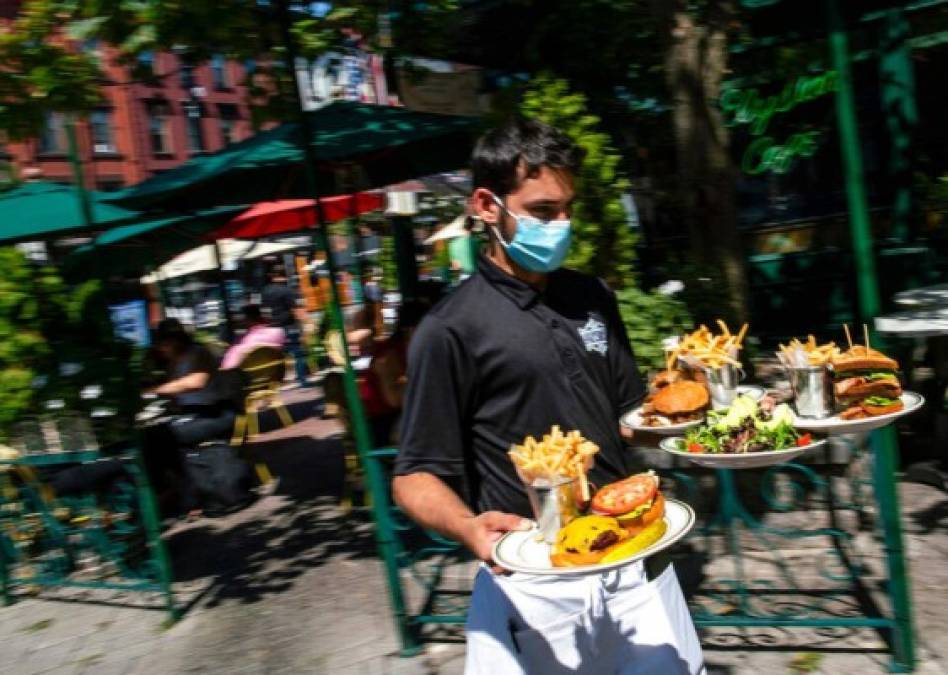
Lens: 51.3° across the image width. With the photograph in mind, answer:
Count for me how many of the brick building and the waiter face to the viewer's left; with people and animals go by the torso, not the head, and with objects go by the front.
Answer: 0

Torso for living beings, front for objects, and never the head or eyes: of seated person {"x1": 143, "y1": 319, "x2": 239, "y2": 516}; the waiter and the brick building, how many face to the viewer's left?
1

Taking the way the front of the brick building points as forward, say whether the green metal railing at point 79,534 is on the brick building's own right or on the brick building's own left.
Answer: on the brick building's own right

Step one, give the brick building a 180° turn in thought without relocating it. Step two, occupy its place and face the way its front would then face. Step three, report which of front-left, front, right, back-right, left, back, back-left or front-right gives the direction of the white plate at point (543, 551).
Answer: back-left

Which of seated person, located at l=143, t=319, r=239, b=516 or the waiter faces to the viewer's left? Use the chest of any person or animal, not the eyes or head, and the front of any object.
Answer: the seated person

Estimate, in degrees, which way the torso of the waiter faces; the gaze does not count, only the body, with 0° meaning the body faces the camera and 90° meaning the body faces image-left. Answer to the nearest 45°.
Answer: approximately 315°

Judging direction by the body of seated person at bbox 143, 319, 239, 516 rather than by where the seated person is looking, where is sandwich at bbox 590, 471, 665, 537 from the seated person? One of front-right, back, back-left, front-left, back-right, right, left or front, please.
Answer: left

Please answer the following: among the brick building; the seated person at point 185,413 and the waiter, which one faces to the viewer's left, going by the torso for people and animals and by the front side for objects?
the seated person

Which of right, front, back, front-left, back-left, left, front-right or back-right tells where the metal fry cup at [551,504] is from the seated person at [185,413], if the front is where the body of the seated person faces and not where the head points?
left

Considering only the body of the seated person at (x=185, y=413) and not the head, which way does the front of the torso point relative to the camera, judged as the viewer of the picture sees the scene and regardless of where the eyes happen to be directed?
to the viewer's left

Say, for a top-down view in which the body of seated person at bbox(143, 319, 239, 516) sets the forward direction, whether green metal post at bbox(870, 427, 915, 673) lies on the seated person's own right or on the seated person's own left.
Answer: on the seated person's own left
